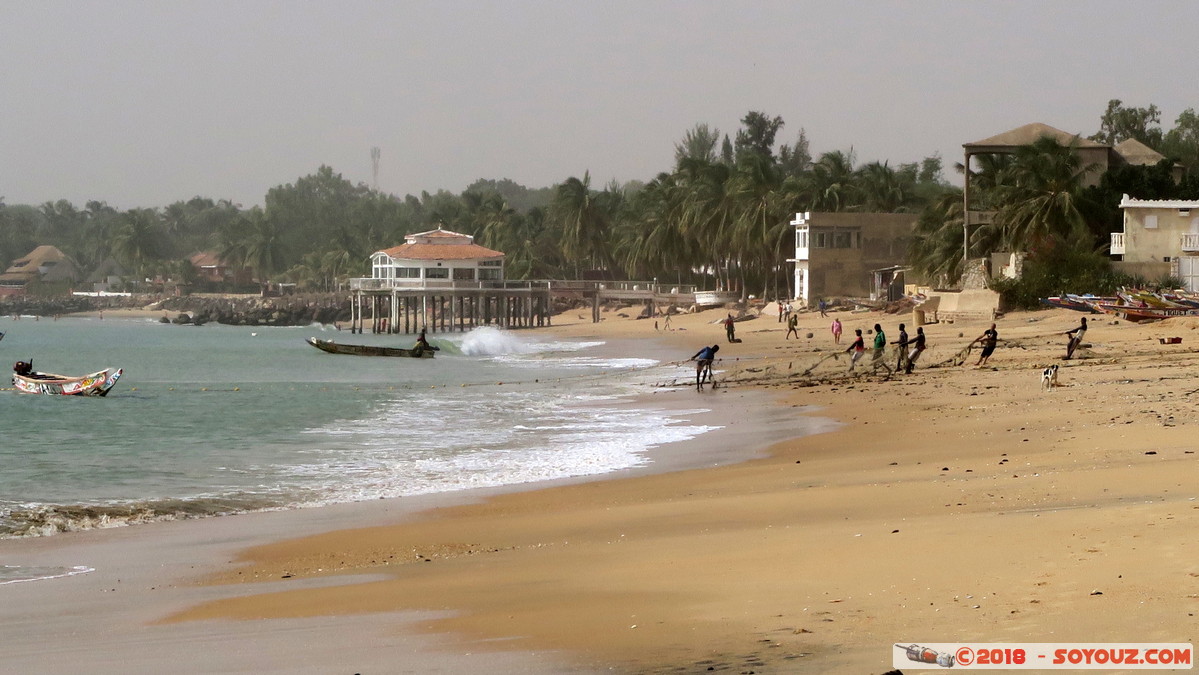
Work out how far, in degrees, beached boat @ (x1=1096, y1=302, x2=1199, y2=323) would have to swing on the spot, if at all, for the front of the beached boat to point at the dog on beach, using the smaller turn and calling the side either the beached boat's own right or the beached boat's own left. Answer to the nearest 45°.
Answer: approximately 90° to the beached boat's own left

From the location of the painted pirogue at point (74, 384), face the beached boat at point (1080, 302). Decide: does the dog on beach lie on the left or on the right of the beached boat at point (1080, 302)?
right

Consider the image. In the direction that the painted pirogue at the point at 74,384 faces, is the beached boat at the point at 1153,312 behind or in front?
in front

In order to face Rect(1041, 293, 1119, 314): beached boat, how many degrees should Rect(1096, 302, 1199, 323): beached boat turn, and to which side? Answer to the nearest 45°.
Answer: approximately 45° to its right

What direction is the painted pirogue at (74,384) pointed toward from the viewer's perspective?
to the viewer's right

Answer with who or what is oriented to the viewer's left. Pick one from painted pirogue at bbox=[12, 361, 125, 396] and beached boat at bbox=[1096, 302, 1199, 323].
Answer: the beached boat

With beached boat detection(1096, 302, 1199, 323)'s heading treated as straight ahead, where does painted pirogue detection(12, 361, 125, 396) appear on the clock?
The painted pirogue is roughly at 11 o'clock from the beached boat.

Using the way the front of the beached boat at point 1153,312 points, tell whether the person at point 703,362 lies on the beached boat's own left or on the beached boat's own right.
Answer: on the beached boat's own left

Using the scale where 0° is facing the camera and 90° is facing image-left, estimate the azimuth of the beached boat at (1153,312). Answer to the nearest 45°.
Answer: approximately 90°

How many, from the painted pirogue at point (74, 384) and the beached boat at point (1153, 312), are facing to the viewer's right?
1
